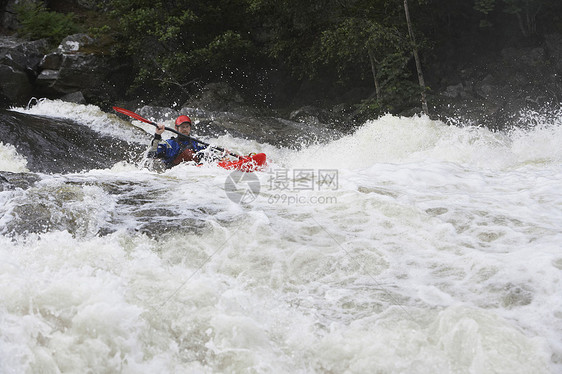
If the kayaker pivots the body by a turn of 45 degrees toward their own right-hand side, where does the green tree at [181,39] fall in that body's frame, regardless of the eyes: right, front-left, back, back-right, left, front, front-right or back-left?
back

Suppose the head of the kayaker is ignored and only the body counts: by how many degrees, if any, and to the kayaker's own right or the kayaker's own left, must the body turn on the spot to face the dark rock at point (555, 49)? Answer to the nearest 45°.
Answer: approximately 90° to the kayaker's own left

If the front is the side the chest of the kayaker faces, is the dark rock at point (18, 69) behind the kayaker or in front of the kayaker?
behind

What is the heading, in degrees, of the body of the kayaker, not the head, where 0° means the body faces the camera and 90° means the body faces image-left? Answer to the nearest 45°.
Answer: approximately 315°
